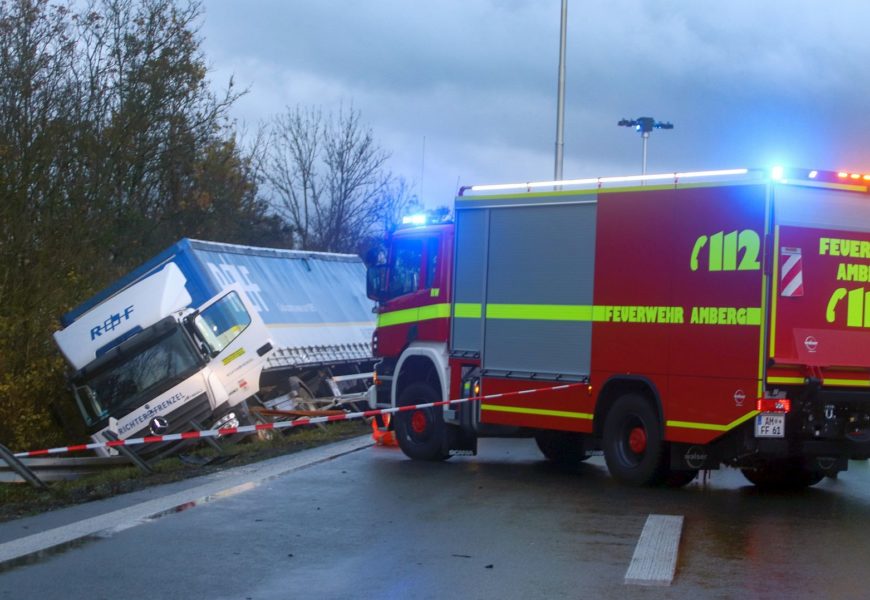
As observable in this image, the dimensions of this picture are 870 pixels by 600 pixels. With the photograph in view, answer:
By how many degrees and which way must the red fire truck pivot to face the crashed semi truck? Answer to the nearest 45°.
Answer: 0° — it already faces it

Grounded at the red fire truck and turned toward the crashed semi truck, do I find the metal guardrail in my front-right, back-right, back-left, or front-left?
front-left

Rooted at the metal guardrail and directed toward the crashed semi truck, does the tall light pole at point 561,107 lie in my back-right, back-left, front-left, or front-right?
front-right

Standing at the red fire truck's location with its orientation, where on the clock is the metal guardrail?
The metal guardrail is roughly at 11 o'clock from the red fire truck.

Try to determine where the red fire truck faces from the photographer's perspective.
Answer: facing away from the viewer and to the left of the viewer

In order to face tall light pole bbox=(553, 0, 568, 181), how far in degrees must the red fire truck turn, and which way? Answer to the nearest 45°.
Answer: approximately 45° to its right

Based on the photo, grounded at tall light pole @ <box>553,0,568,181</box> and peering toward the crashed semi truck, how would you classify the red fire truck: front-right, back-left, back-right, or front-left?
front-left

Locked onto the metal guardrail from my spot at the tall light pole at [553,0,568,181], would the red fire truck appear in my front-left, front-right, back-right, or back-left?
front-left

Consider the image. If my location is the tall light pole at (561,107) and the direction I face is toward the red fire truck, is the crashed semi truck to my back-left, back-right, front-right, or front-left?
front-right
